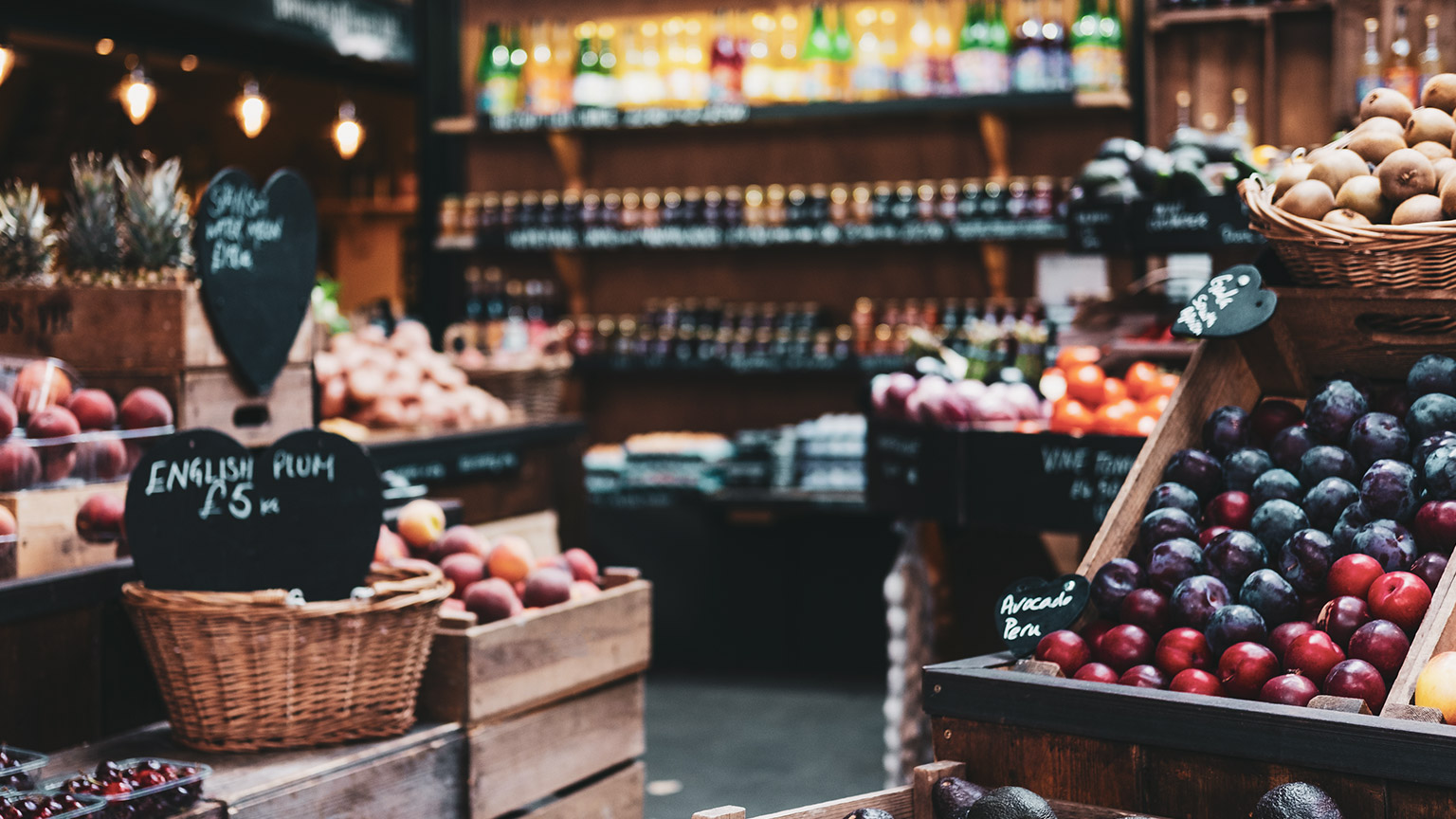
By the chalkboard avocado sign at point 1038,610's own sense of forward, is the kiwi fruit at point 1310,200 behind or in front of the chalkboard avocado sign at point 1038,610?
behind

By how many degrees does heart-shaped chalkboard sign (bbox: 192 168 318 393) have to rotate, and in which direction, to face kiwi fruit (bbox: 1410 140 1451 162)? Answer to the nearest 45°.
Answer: approximately 45° to its left

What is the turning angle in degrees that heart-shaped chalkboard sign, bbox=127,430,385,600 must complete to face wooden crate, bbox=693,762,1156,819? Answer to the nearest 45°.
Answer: approximately 45° to its left

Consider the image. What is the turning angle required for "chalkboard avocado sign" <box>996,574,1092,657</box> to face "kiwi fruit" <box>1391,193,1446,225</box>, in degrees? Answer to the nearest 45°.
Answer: approximately 135° to its left

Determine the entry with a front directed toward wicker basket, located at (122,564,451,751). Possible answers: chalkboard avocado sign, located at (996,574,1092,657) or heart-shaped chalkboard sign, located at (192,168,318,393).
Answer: the heart-shaped chalkboard sign

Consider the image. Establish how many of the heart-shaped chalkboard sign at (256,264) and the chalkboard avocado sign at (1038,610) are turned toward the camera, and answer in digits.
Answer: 2

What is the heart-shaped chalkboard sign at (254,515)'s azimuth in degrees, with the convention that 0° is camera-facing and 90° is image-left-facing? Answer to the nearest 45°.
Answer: approximately 0°

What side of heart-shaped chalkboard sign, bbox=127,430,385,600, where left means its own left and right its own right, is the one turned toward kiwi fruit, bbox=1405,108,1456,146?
left

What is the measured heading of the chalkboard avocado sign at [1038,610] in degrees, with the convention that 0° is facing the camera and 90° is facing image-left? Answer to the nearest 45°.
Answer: approximately 0°
